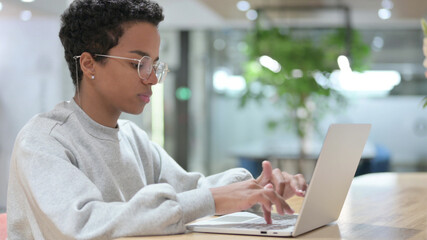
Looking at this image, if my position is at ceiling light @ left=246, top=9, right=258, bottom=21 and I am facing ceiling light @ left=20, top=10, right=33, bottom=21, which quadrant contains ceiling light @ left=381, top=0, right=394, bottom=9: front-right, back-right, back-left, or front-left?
back-left

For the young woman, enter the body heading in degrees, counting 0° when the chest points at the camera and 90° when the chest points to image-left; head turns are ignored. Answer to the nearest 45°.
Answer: approximately 315°

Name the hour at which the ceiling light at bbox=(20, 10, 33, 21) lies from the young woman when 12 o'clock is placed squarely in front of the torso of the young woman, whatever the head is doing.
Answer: The ceiling light is roughly at 7 o'clock from the young woman.

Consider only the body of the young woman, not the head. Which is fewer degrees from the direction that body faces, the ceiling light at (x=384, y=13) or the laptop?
the laptop

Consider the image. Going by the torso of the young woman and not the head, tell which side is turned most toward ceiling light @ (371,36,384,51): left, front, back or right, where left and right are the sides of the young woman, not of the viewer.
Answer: left

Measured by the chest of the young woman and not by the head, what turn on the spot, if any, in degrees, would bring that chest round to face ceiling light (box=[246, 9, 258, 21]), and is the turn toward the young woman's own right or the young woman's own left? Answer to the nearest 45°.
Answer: approximately 135° to the young woman's own left

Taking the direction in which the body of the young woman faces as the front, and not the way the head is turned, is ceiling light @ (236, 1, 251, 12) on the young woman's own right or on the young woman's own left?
on the young woman's own left

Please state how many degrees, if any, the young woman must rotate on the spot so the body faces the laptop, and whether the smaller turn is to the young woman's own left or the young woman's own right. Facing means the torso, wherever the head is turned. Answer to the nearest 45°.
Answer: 0° — they already face it

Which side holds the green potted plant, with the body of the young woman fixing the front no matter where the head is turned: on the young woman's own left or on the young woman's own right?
on the young woman's own left

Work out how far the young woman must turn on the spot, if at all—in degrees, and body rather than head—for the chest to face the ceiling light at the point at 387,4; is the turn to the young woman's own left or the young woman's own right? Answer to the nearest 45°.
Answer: approximately 90° to the young woman's own left

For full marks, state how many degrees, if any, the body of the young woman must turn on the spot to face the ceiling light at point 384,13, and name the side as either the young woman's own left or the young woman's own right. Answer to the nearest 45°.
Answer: approximately 90° to the young woman's own left
